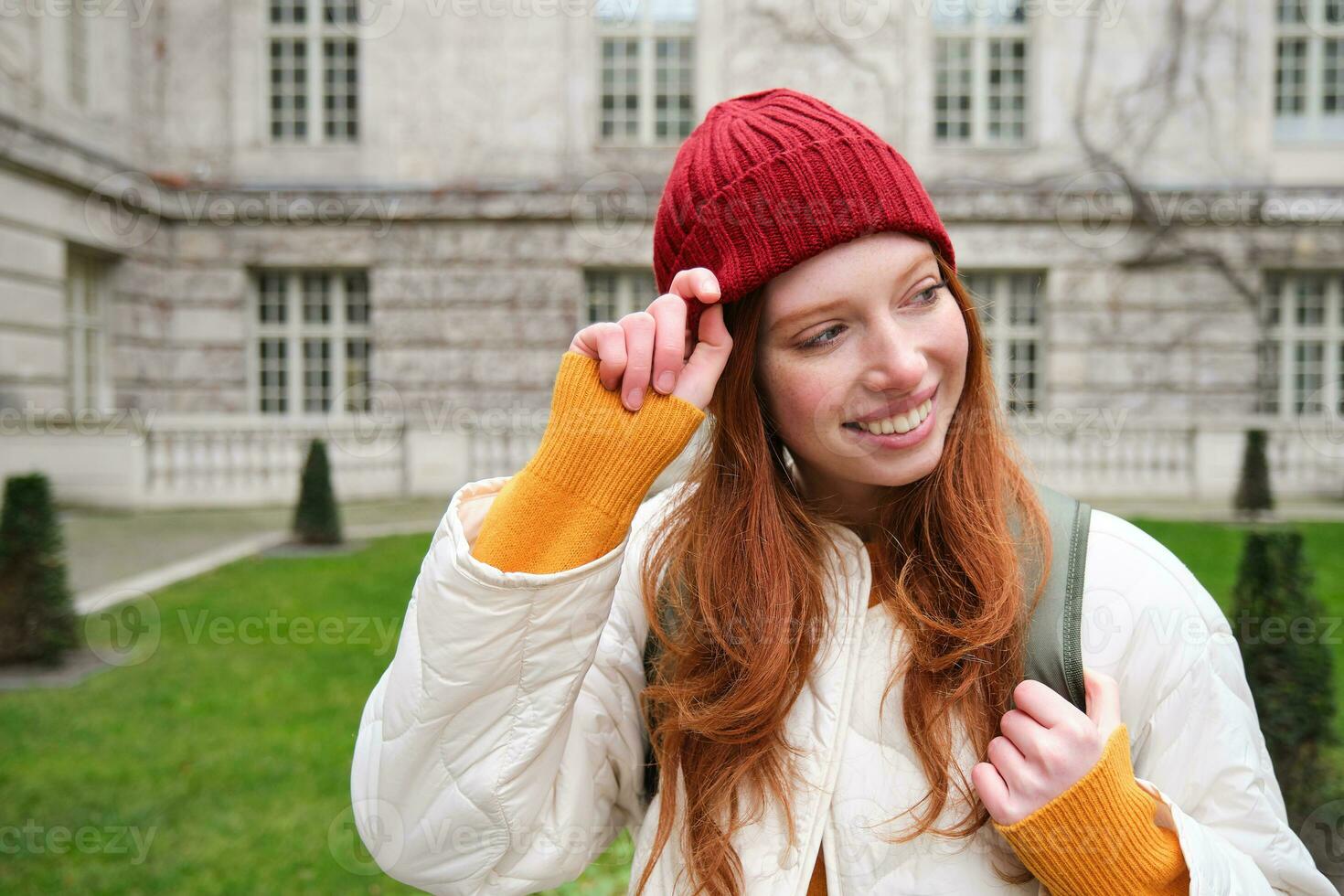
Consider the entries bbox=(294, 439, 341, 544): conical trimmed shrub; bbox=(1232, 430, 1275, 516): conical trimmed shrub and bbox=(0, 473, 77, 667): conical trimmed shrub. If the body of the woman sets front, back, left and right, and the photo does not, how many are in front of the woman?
0

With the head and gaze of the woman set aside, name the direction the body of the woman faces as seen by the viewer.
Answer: toward the camera

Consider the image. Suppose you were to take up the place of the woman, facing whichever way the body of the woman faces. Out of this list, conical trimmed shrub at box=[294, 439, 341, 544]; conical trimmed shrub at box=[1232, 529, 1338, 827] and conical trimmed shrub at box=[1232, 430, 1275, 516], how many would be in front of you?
0

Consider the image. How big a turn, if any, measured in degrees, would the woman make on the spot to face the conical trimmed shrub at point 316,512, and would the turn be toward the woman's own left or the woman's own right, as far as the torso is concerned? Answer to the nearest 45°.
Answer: approximately 135° to the woman's own right

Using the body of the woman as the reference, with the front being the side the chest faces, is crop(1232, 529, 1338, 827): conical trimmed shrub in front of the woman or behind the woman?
behind

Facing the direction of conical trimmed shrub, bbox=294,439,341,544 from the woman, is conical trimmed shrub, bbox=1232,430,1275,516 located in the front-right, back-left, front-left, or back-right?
front-right

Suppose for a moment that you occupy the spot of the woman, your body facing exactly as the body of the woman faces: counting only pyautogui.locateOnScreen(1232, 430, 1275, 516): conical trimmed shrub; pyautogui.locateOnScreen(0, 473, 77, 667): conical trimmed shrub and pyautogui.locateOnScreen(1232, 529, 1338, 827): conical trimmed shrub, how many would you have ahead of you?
0

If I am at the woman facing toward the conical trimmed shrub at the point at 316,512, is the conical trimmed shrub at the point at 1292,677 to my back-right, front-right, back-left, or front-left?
front-right

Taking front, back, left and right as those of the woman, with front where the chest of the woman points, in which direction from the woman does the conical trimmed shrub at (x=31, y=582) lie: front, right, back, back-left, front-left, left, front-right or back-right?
back-right

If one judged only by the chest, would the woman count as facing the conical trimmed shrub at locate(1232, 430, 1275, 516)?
no
